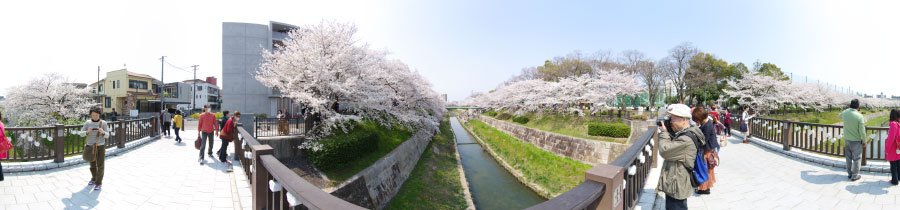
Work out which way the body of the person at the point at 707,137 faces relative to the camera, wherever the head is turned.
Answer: to the viewer's left

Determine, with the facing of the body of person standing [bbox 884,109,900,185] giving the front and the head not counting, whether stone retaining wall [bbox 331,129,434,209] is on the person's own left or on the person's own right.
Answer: on the person's own left

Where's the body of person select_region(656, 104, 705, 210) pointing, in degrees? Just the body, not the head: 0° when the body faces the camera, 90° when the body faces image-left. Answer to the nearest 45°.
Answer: approximately 90°

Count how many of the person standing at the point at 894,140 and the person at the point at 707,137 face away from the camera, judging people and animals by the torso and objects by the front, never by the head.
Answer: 1
